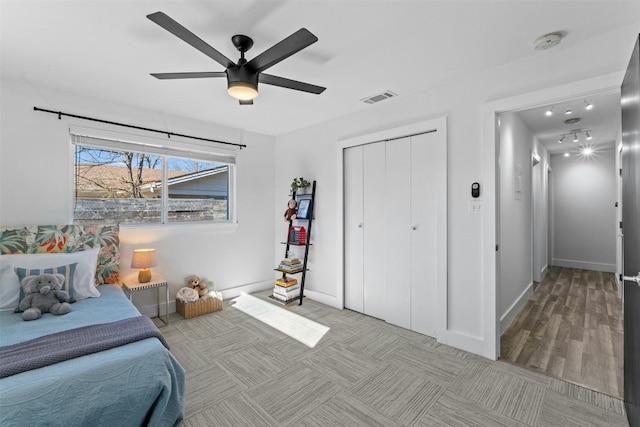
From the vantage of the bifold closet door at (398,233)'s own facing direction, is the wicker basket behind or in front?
in front

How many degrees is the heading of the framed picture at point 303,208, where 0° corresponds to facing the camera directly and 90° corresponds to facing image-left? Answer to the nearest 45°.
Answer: approximately 45°

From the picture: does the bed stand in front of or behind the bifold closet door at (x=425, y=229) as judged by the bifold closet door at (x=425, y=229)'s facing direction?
in front

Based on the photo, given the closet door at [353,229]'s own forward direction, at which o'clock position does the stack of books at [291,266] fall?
The stack of books is roughly at 2 o'clock from the closet door.

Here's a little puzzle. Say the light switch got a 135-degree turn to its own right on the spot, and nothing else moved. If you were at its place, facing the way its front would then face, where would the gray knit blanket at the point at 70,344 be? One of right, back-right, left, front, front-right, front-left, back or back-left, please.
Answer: left

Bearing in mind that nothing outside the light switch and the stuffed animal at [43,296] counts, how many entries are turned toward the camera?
2

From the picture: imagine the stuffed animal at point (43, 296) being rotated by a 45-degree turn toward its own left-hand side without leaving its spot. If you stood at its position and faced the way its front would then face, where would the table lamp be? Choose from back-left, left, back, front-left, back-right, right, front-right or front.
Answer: left

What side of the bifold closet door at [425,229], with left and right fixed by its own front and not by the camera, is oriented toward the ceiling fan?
front

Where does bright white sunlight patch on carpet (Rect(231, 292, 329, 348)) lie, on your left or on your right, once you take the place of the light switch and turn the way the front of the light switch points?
on your right

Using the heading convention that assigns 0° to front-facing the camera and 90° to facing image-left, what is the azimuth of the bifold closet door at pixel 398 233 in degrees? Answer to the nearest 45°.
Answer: approximately 45°

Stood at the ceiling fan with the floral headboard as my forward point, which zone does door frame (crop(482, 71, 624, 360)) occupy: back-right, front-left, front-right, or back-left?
back-right

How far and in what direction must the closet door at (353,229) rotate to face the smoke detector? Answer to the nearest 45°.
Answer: approximately 90° to its left
